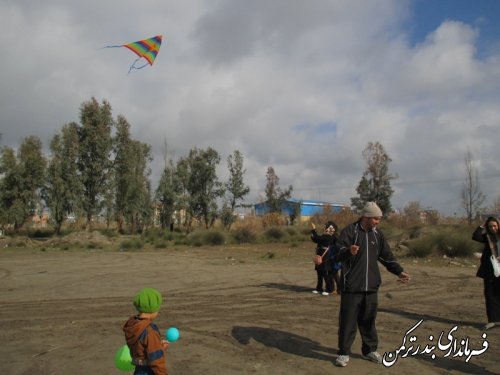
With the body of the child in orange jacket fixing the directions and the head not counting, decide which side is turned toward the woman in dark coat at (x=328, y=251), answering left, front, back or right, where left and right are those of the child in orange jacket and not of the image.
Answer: front

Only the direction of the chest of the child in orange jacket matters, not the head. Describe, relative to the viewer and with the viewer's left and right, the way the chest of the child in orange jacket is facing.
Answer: facing away from the viewer and to the right of the viewer

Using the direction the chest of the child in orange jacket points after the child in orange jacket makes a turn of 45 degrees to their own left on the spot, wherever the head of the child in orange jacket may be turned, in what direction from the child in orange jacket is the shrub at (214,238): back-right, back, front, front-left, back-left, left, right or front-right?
front

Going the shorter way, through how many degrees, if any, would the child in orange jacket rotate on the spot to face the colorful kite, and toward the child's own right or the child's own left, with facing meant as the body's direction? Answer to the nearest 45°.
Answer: approximately 45° to the child's own left
